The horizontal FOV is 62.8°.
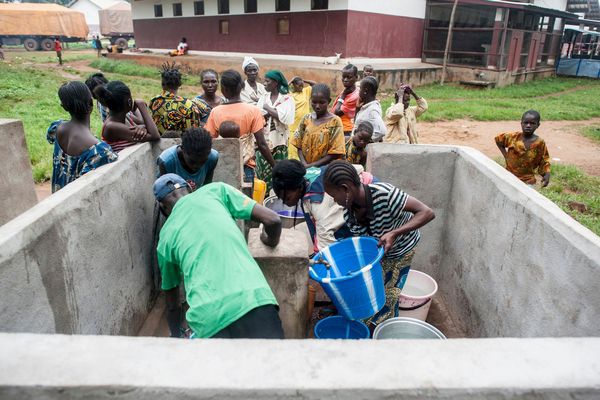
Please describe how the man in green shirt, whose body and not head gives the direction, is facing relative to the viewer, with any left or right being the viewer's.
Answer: facing away from the viewer and to the left of the viewer

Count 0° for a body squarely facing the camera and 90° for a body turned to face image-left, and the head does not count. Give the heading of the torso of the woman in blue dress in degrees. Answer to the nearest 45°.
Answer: approximately 225°

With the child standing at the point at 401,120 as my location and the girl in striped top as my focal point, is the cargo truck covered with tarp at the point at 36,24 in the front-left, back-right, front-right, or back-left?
back-right

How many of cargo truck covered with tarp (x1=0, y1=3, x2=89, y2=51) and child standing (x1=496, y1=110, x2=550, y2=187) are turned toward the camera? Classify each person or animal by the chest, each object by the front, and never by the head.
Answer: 1

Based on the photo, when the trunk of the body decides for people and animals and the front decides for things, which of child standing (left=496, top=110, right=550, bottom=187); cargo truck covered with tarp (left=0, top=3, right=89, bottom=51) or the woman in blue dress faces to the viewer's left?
the cargo truck covered with tarp

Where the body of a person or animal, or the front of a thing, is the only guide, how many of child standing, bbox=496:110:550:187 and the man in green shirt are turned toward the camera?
1

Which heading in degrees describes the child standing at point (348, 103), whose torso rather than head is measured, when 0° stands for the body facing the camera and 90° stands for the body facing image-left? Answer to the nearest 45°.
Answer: approximately 45°

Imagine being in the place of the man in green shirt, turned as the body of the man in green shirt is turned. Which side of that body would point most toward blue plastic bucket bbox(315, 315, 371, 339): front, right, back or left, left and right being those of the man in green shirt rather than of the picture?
right

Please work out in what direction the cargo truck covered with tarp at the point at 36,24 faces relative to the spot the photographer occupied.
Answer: facing to the left of the viewer

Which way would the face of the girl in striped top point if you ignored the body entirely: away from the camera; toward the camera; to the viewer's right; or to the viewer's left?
to the viewer's left

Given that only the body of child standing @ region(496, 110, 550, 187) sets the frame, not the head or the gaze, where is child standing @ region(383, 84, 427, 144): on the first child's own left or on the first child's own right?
on the first child's own right

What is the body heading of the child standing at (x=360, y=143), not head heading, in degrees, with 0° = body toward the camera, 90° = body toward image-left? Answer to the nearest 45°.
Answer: approximately 45°

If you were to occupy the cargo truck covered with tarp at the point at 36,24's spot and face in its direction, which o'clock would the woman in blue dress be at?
The woman in blue dress is roughly at 9 o'clock from the cargo truck covered with tarp.
